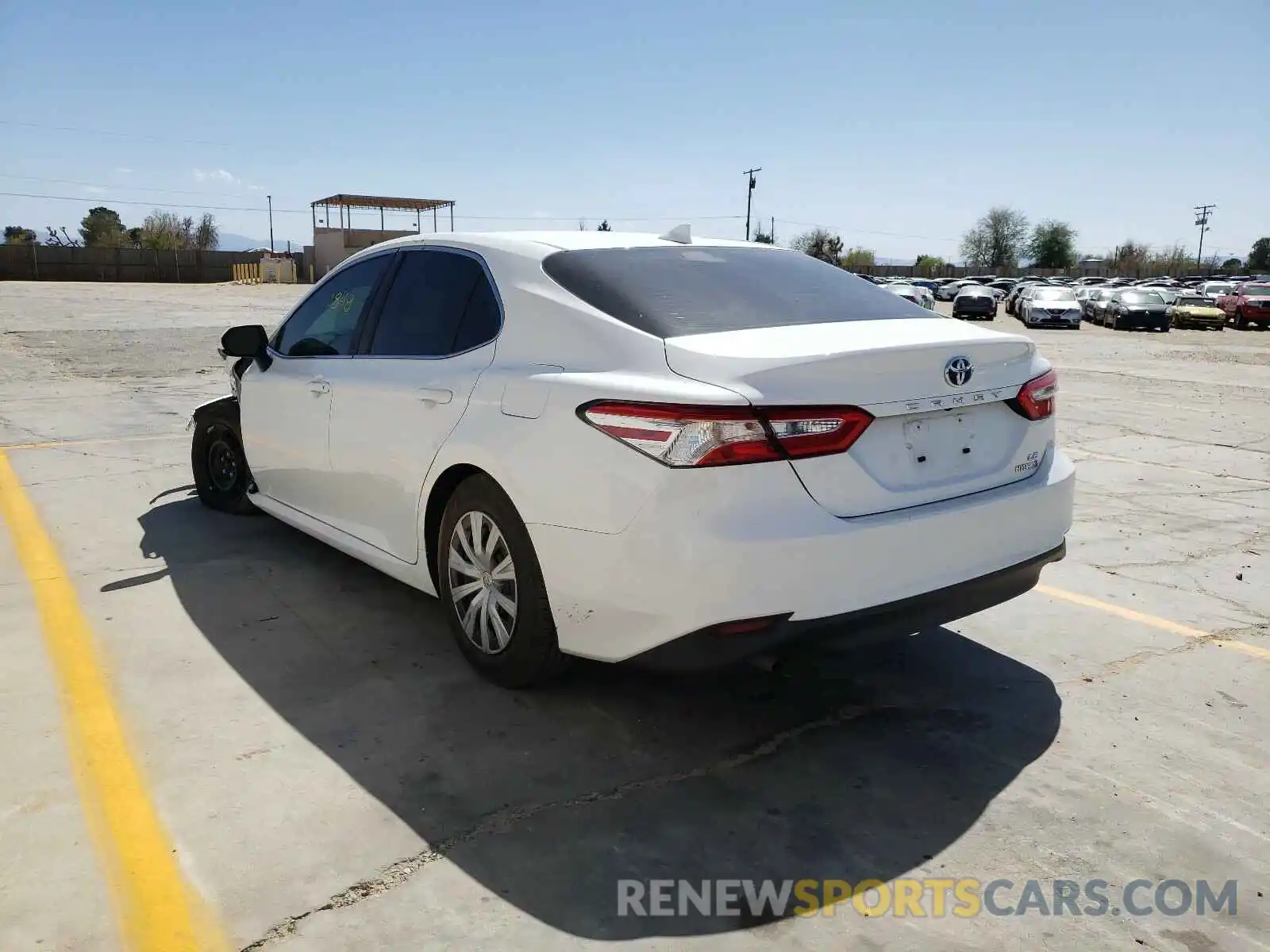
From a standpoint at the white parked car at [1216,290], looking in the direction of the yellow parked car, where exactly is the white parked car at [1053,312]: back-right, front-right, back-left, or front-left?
front-right

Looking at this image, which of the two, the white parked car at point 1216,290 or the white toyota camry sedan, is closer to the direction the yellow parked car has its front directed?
the white toyota camry sedan

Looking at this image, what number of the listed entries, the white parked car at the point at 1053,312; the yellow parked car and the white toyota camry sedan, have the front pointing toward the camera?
2

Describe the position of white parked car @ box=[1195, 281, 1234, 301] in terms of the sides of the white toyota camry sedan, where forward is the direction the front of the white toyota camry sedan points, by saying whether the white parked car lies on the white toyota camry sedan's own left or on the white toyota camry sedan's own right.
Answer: on the white toyota camry sedan's own right

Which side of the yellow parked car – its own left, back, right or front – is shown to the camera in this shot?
front

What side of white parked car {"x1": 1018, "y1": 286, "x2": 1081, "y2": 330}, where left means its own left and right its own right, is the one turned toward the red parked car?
left

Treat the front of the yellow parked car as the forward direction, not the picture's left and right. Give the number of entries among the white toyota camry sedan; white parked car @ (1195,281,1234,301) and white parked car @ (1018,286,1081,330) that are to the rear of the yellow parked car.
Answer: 1

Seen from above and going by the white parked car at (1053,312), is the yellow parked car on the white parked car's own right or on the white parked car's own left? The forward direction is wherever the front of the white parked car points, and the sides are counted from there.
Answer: on the white parked car's own left

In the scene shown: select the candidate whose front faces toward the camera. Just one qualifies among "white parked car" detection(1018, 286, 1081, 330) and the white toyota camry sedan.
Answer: the white parked car

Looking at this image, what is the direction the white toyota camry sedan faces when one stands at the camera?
facing away from the viewer and to the left of the viewer

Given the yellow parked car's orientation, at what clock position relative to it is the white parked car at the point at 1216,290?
The white parked car is roughly at 6 o'clock from the yellow parked car.

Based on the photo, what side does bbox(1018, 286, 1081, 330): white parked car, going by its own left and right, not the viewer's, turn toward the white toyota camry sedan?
front

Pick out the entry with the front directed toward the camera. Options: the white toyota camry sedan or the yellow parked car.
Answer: the yellow parked car

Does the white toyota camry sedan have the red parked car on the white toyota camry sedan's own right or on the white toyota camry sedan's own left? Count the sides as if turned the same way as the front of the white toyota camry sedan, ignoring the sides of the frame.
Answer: on the white toyota camry sedan's own right
